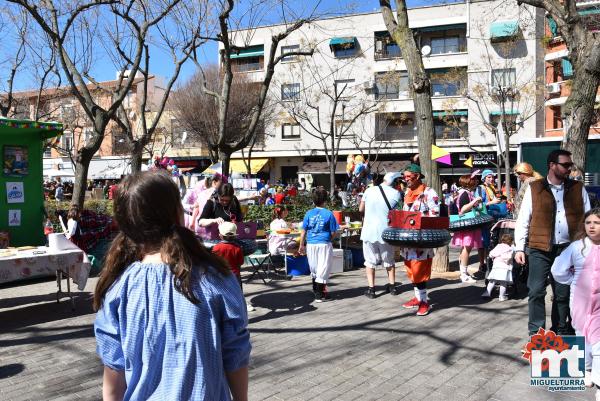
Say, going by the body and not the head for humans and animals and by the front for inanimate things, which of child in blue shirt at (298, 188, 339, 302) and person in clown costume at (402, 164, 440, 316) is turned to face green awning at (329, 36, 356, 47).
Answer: the child in blue shirt

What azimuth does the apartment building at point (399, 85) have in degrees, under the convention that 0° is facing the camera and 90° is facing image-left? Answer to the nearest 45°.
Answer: approximately 0°

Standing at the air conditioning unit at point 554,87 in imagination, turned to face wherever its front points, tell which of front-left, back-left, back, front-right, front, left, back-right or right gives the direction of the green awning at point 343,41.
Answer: front-right

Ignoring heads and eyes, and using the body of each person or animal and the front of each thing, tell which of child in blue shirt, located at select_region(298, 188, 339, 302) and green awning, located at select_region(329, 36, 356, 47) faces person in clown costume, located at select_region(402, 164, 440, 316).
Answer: the green awning

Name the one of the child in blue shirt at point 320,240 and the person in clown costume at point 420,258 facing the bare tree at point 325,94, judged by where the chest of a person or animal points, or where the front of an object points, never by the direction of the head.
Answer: the child in blue shirt

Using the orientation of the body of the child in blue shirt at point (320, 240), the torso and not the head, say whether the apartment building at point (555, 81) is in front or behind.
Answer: in front

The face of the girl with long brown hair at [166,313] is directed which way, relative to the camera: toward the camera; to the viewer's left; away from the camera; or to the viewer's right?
away from the camera

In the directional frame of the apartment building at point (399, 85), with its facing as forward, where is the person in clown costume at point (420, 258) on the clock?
The person in clown costume is roughly at 12 o'clock from the apartment building.

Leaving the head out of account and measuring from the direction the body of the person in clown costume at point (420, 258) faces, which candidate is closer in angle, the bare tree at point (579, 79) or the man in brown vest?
the man in brown vest

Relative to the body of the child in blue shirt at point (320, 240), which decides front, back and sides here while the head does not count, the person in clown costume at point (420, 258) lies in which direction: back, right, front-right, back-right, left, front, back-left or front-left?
back-right

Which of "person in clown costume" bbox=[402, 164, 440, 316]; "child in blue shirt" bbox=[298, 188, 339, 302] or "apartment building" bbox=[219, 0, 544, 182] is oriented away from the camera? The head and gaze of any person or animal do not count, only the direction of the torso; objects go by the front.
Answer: the child in blue shirt

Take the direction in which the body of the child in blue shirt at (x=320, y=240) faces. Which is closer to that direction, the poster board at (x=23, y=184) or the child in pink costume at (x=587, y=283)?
the poster board

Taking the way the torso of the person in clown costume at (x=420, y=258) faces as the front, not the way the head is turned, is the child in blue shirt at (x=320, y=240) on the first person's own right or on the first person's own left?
on the first person's own right

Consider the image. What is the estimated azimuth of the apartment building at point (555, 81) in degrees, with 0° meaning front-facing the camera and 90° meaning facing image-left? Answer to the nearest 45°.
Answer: approximately 45°
